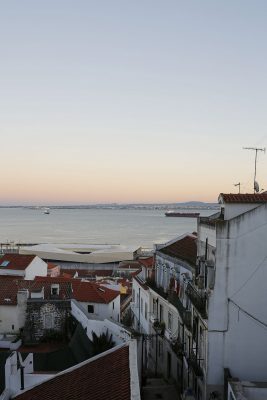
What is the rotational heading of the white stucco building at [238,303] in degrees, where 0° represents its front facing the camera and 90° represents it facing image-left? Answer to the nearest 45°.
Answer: approximately 90°

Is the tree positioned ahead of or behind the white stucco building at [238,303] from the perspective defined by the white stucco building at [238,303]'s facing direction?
ahead

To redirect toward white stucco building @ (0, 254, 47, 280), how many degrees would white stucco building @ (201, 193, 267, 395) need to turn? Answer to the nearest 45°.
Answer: approximately 45° to its right
